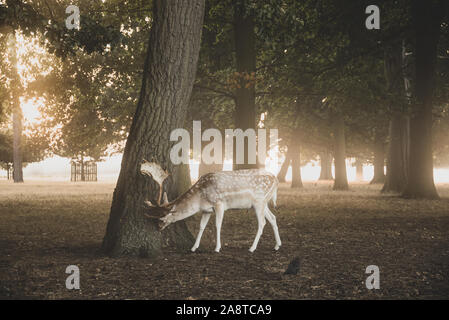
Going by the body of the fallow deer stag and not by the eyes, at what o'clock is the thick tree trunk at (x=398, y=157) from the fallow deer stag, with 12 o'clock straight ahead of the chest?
The thick tree trunk is roughly at 4 o'clock from the fallow deer stag.

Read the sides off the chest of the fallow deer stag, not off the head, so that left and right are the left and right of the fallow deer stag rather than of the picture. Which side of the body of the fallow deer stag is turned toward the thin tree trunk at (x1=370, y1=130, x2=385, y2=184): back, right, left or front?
right

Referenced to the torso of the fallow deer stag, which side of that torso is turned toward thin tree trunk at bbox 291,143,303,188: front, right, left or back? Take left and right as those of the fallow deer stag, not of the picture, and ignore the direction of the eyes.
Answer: right

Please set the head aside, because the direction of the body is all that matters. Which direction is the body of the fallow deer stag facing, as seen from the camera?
to the viewer's left

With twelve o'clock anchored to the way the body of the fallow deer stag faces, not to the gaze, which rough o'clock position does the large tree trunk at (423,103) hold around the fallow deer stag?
The large tree trunk is roughly at 4 o'clock from the fallow deer stag.

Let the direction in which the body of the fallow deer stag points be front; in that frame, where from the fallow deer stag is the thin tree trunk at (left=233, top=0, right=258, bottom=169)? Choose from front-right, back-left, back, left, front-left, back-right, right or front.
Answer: right

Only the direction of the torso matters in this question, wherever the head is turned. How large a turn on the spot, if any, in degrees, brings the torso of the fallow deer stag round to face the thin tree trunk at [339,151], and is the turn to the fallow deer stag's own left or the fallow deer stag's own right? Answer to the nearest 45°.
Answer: approximately 90° to the fallow deer stag's own right
